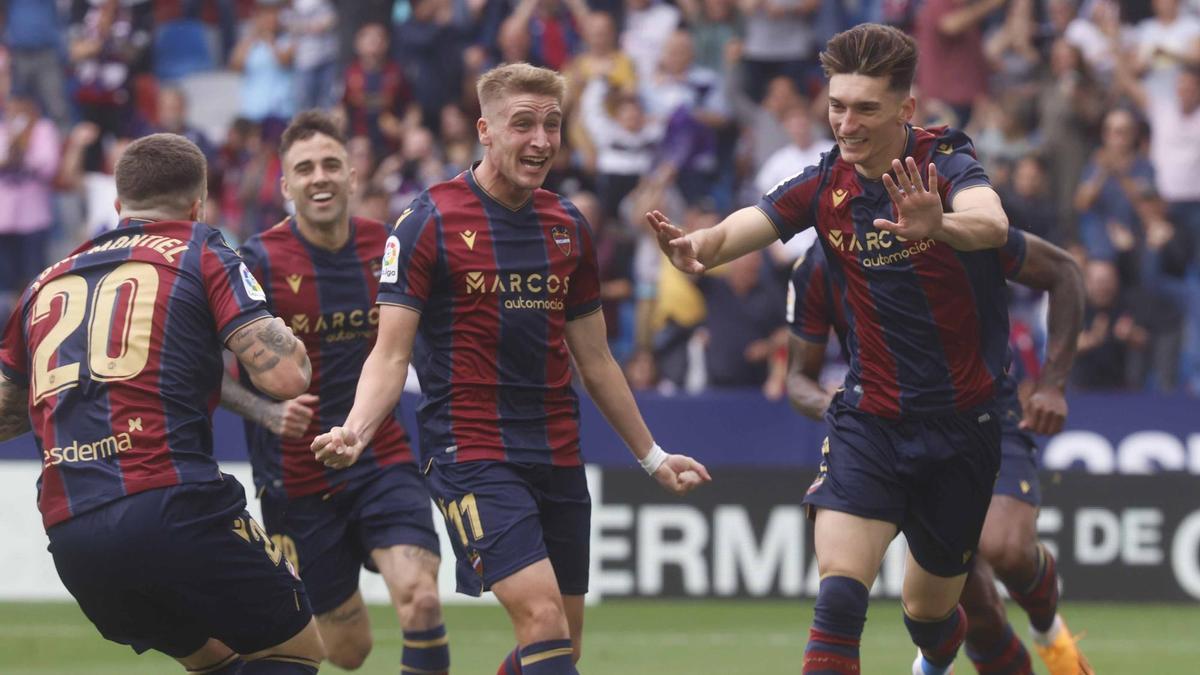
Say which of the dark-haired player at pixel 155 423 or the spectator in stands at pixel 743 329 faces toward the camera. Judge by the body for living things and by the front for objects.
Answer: the spectator in stands

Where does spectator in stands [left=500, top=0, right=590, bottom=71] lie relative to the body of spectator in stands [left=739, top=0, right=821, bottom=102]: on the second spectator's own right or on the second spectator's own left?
on the second spectator's own right

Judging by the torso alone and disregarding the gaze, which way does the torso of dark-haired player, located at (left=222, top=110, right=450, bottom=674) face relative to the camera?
toward the camera

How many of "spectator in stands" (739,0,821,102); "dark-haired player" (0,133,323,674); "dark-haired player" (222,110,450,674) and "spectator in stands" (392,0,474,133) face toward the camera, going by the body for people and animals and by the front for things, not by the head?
3

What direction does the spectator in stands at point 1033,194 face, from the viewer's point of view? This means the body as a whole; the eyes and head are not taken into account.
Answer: toward the camera

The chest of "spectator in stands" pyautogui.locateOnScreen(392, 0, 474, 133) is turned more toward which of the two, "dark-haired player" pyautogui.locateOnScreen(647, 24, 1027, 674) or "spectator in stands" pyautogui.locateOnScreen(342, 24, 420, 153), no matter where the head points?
the dark-haired player

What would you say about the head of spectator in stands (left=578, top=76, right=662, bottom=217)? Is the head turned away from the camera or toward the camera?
toward the camera

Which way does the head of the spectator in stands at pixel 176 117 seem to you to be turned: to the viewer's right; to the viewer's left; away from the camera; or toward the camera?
toward the camera

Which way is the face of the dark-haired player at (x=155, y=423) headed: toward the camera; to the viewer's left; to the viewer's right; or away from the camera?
away from the camera

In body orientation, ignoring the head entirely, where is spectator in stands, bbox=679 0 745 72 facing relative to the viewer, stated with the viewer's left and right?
facing the viewer

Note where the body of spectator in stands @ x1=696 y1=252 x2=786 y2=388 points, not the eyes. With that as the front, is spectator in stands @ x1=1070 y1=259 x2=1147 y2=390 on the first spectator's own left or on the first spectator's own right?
on the first spectator's own left

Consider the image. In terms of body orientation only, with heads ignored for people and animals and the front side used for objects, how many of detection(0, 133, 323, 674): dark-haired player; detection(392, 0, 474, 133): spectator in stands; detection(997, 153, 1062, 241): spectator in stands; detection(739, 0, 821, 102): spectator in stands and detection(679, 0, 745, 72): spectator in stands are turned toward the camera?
4

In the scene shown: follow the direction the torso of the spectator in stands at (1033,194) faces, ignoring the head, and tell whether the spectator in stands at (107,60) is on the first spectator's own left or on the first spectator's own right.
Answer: on the first spectator's own right

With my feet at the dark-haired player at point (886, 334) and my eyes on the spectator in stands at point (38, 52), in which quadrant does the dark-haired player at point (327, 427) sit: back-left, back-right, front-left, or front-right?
front-left

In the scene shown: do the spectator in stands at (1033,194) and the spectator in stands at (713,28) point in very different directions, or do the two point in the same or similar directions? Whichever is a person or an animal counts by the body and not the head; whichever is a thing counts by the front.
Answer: same or similar directions

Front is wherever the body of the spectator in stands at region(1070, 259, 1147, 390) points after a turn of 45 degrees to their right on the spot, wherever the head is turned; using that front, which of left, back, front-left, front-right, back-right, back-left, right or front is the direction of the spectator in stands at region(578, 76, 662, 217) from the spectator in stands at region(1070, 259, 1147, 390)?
front-right

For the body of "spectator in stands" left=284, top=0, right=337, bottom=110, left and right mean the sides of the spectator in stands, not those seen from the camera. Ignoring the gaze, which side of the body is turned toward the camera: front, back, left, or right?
front

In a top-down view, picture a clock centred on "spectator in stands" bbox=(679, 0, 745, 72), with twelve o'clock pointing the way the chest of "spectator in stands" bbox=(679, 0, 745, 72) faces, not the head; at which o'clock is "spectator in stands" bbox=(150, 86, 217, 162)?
"spectator in stands" bbox=(150, 86, 217, 162) is roughly at 3 o'clock from "spectator in stands" bbox=(679, 0, 745, 72).

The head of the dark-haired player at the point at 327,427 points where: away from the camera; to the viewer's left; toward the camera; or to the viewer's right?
toward the camera
